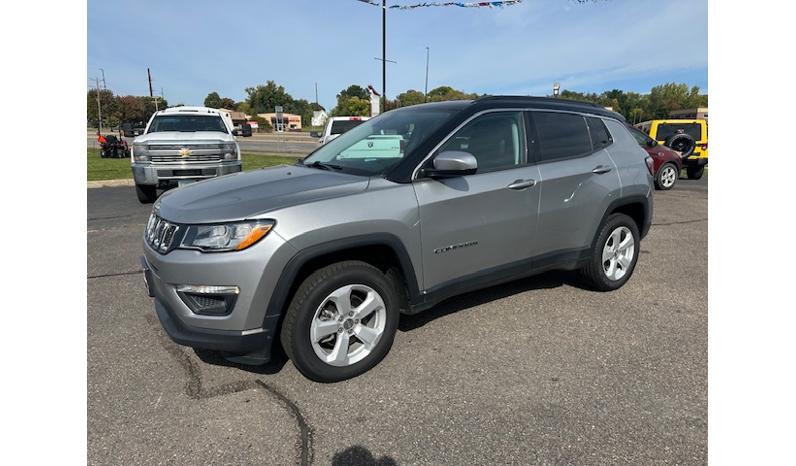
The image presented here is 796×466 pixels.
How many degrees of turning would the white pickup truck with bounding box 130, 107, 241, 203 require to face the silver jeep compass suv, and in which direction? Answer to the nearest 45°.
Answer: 0° — it already faces it

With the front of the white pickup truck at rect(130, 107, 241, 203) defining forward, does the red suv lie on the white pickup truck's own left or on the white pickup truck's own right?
on the white pickup truck's own left

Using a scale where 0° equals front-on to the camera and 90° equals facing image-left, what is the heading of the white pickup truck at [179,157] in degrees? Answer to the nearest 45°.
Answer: approximately 0°

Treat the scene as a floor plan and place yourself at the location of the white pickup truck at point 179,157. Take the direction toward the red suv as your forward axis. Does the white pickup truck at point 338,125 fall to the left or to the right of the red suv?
left

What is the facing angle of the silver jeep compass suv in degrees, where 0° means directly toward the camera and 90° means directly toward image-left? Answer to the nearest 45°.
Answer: approximately 45°
